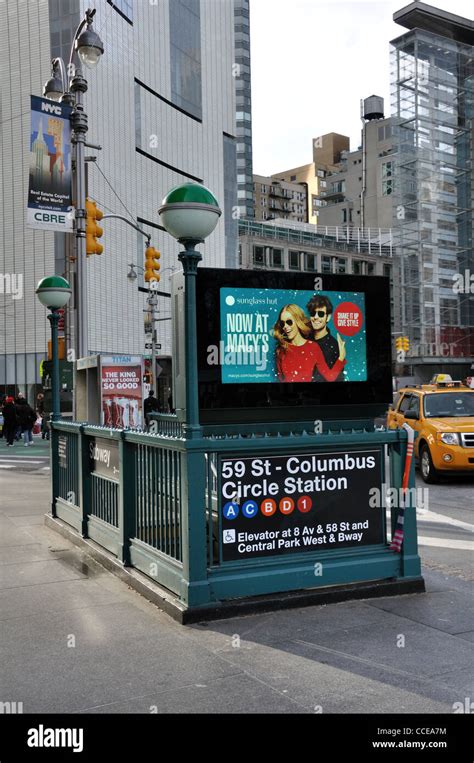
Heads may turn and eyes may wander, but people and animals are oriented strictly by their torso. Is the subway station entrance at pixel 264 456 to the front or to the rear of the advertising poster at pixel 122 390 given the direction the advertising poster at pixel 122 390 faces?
to the front

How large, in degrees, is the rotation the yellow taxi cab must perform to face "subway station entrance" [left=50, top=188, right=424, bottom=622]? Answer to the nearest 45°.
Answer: approximately 45° to its right

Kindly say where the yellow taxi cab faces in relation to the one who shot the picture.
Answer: facing the viewer and to the right of the viewer

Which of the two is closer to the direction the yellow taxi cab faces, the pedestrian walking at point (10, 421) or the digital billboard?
the digital billboard

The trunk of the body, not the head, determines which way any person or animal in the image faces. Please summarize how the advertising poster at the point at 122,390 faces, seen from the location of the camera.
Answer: facing the viewer

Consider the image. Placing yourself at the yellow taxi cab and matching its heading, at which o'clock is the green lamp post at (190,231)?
The green lamp post is roughly at 2 o'clock from the yellow taxi cab.
